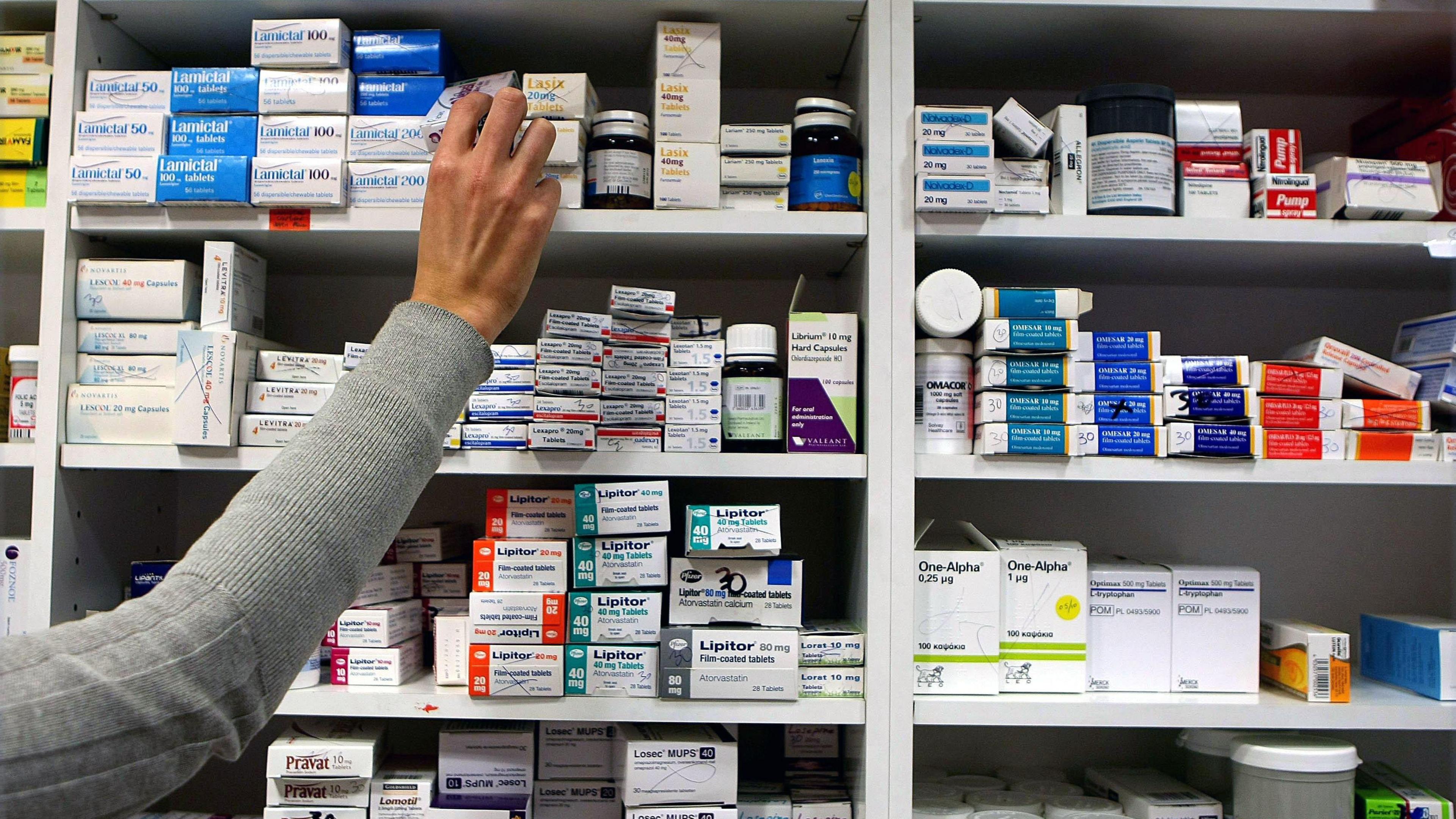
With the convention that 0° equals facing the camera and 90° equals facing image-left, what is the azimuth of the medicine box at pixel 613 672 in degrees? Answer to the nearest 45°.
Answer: approximately 0°

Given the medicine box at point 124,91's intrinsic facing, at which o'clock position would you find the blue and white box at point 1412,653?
The blue and white box is roughly at 10 o'clock from the medicine box.

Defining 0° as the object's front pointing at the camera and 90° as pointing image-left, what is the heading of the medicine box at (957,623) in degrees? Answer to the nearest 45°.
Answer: approximately 0°

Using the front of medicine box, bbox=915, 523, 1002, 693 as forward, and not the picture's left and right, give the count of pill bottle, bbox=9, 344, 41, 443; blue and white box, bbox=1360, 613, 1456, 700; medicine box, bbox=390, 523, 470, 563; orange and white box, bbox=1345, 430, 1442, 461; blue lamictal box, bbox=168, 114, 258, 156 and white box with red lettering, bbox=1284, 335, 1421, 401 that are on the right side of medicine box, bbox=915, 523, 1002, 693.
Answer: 3

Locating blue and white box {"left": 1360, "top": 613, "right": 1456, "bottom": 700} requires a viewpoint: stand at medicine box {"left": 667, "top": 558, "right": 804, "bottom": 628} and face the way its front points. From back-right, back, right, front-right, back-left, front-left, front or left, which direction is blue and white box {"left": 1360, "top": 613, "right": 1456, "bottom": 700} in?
left

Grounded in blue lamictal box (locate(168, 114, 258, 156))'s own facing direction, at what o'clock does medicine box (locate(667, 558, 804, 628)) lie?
The medicine box is roughly at 10 o'clock from the blue lamictal box.

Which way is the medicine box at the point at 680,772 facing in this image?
toward the camera

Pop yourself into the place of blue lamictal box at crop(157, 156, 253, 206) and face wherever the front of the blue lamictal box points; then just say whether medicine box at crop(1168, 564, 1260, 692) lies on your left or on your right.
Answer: on your left

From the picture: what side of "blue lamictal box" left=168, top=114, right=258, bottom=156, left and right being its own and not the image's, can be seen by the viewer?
front

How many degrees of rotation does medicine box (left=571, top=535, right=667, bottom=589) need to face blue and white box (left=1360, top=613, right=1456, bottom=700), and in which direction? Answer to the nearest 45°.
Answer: approximately 90° to its left

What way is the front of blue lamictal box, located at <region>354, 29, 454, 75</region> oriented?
toward the camera

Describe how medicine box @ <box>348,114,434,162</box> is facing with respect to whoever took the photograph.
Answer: facing the viewer
